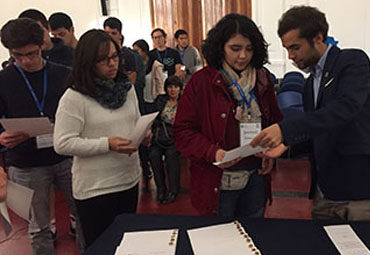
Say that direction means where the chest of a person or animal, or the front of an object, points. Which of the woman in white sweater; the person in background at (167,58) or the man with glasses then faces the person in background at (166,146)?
the person in background at (167,58)

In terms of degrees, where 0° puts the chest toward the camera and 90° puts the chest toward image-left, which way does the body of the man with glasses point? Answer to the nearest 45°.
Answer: approximately 0°

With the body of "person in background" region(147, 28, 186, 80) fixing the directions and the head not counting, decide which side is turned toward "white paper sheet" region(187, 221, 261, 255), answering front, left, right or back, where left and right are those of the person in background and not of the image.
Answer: front

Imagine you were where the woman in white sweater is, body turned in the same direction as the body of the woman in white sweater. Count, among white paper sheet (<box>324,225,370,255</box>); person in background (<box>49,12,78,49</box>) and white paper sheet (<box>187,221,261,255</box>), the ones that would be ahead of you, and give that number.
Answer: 2

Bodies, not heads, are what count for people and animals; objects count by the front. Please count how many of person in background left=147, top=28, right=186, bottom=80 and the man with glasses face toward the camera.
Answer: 2

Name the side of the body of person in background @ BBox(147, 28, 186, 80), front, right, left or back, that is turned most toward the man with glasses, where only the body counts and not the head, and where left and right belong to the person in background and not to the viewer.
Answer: front

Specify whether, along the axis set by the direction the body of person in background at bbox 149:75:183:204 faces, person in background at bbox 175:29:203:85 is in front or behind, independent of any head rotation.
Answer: behind

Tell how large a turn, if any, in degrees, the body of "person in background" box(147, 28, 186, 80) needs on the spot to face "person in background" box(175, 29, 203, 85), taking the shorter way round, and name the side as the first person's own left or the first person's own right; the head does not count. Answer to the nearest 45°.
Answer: approximately 135° to the first person's own left

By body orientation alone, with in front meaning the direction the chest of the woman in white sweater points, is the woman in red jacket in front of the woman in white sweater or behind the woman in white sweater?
in front

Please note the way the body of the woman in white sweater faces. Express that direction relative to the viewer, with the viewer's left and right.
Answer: facing the viewer and to the right of the viewer

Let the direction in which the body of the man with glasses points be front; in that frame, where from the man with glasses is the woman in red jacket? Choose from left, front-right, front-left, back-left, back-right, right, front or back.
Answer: front-left

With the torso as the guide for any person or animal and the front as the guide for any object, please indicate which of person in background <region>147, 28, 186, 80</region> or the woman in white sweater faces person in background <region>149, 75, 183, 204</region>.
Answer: person in background <region>147, 28, 186, 80</region>
